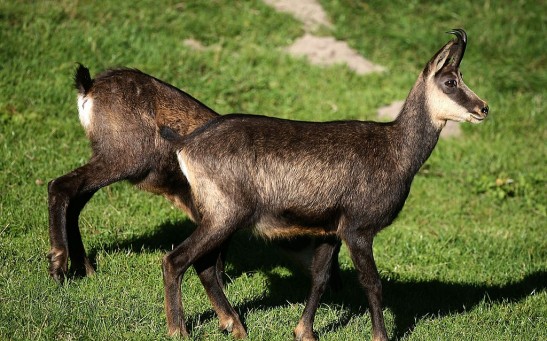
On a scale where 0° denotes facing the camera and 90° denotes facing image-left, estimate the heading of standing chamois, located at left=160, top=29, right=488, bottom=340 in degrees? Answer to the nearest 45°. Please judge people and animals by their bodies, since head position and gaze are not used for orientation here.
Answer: approximately 270°

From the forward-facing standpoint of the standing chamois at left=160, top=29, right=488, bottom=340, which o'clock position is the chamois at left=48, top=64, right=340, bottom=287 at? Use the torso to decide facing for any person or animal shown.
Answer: The chamois is roughly at 7 o'clock from the standing chamois.
